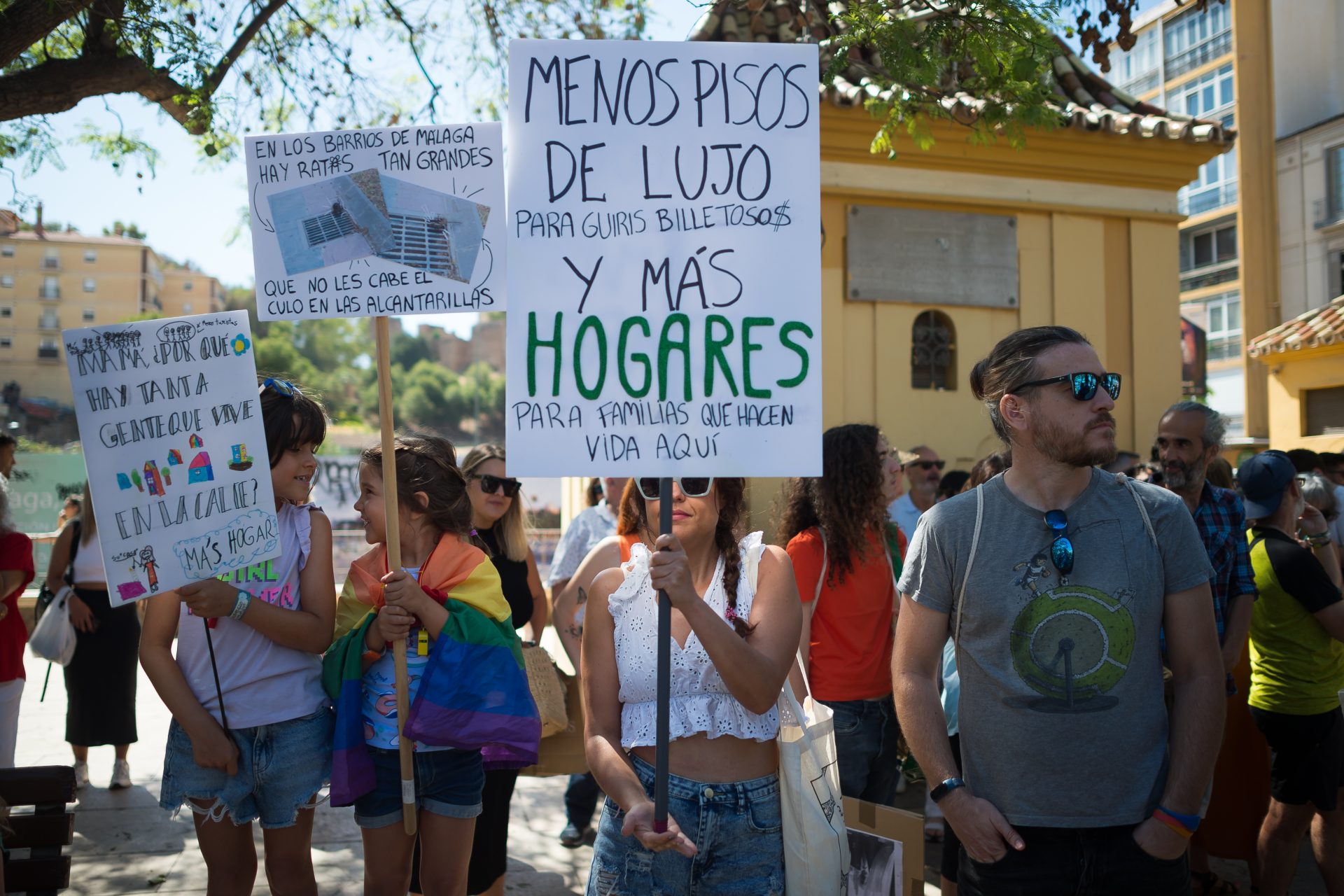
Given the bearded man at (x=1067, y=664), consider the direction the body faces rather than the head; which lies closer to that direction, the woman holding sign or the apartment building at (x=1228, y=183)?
the woman holding sign

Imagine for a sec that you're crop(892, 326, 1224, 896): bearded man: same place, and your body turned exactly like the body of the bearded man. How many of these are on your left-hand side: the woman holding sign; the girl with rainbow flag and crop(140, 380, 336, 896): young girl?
0

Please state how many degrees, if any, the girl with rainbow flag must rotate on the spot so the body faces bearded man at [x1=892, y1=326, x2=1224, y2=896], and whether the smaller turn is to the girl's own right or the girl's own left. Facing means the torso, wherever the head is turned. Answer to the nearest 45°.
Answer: approximately 90° to the girl's own left

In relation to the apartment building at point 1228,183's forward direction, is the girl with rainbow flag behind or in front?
in front

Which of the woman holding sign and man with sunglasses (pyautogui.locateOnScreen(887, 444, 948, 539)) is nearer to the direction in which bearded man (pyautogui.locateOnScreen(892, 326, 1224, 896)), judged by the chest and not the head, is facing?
the woman holding sign

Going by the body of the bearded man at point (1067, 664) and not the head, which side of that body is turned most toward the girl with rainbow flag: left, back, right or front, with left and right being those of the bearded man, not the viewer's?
right

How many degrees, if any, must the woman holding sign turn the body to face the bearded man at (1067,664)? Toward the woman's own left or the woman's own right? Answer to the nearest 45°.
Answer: approximately 90° to the woman's own left

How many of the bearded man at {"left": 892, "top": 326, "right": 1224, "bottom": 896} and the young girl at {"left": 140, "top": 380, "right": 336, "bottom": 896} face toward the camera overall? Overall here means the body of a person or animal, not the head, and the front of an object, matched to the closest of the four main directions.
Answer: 2

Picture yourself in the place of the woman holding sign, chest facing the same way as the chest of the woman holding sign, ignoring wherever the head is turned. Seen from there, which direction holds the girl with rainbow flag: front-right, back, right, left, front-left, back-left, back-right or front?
back-right

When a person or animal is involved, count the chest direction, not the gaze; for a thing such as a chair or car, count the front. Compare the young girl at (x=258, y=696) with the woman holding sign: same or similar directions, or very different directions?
same or similar directions

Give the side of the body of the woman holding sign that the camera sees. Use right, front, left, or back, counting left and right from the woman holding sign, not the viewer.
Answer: front

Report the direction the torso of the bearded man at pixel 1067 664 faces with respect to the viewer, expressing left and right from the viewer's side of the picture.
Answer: facing the viewer
